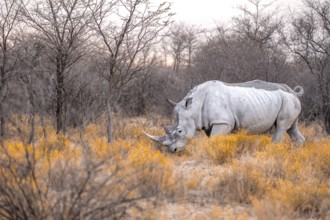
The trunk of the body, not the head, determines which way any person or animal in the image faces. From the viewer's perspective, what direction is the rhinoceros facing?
to the viewer's left

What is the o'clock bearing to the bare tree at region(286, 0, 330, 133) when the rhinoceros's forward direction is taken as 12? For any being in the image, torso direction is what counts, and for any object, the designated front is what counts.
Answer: The bare tree is roughly at 4 o'clock from the rhinoceros.
